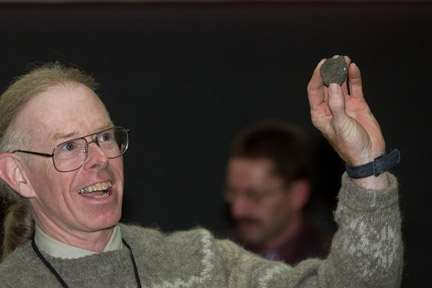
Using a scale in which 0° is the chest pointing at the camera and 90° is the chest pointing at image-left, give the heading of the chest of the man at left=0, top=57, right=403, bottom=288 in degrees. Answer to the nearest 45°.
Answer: approximately 315°

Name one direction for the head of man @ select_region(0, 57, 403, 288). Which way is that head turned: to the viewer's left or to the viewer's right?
to the viewer's right

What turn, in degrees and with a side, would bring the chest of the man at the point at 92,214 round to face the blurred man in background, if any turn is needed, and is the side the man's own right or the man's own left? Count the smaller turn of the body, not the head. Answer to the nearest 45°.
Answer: approximately 90° to the man's own left

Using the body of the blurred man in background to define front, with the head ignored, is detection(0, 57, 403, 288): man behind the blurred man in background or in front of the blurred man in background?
in front

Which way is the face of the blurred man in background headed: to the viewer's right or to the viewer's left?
to the viewer's left

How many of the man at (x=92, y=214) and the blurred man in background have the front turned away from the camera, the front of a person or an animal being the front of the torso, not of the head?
0

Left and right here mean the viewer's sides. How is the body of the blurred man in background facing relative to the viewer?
facing the viewer and to the left of the viewer
